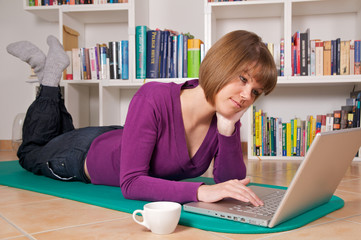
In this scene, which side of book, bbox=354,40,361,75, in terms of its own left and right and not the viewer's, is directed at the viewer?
right

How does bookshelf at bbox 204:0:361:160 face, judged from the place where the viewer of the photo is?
facing the viewer

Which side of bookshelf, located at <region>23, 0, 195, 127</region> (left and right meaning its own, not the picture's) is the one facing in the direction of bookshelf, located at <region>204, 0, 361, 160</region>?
left

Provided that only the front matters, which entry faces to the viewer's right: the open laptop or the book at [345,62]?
the book

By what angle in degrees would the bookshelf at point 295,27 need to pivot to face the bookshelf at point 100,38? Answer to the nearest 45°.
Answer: approximately 90° to its right

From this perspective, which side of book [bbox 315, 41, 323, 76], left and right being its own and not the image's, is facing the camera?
right
